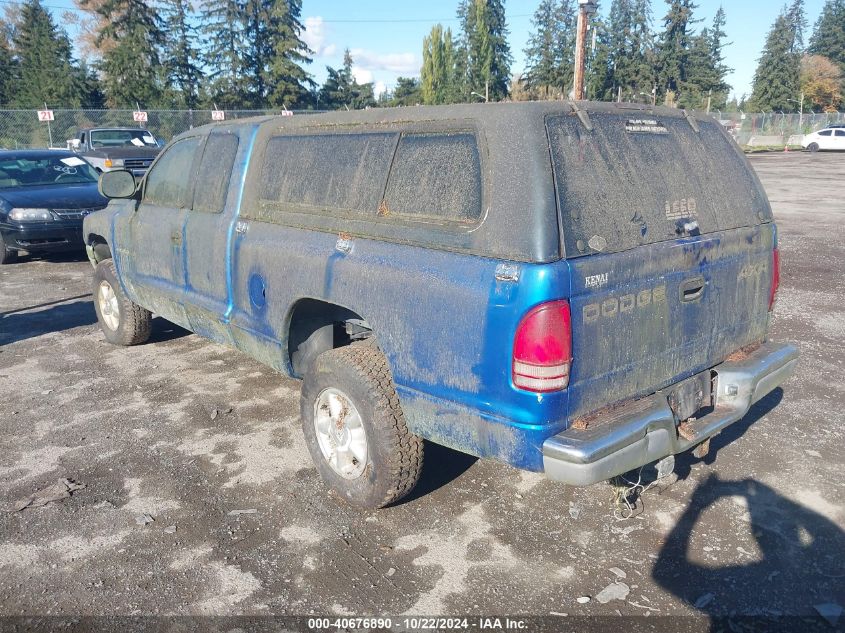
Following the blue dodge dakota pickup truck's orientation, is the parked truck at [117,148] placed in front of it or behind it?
in front

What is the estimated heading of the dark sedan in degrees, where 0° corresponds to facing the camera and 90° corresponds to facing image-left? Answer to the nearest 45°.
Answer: approximately 315°

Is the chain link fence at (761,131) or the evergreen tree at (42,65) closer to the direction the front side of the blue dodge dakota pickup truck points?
the evergreen tree

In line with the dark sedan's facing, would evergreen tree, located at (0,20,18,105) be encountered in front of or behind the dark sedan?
behind

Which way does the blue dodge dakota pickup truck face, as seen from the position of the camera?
facing away from the viewer and to the left of the viewer

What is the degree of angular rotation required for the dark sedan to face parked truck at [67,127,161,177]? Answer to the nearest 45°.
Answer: approximately 135° to its left

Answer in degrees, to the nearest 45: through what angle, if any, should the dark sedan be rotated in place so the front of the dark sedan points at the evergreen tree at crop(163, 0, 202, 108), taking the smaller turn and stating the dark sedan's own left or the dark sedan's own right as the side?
approximately 135° to the dark sedan's own left

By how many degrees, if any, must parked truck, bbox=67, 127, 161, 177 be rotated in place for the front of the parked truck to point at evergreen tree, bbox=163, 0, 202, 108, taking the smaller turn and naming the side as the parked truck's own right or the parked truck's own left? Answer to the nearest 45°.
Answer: approximately 135° to the parked truck's own left
